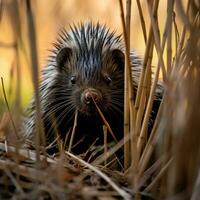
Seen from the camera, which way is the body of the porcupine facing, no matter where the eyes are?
toward the camera
